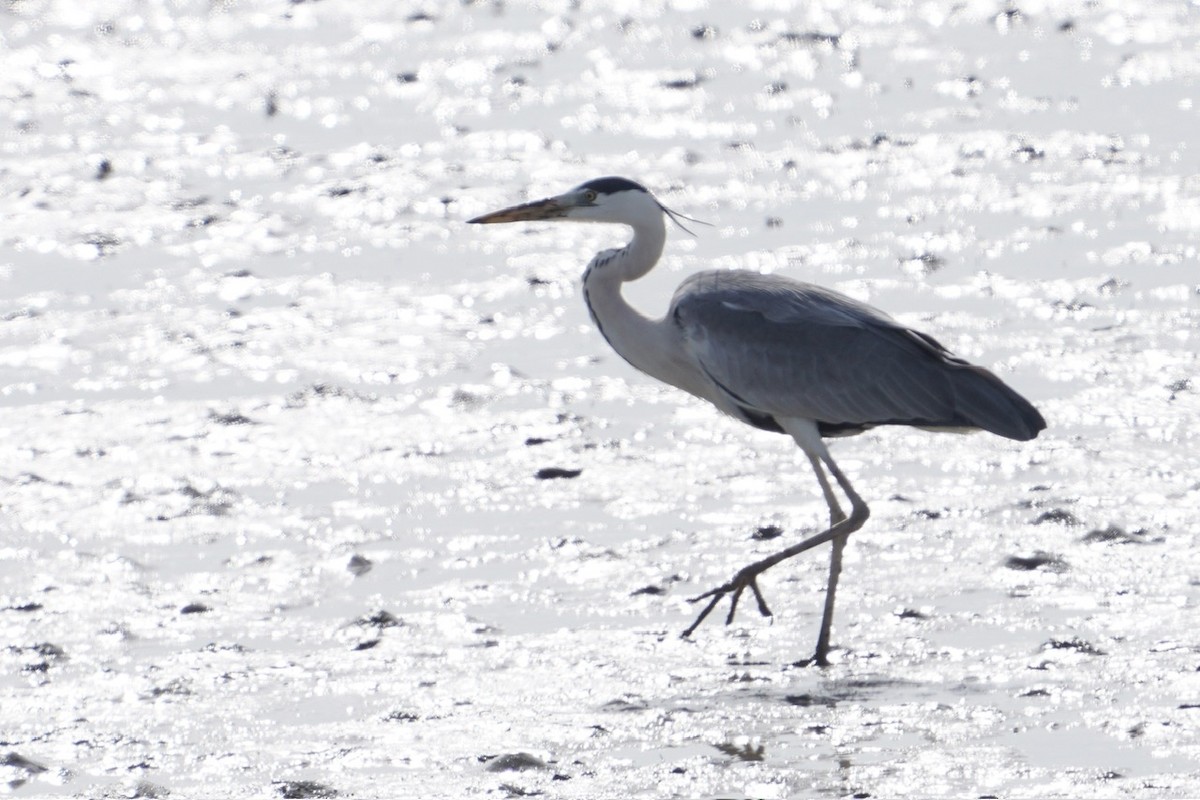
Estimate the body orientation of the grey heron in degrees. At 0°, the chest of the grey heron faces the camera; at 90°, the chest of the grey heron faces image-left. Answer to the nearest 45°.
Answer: approximately 90°
